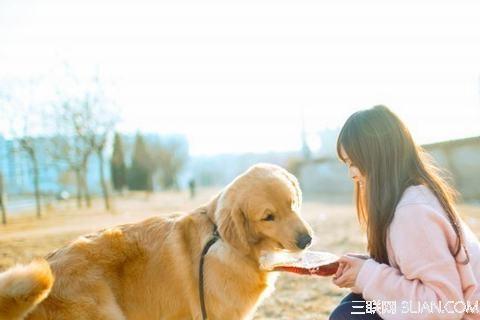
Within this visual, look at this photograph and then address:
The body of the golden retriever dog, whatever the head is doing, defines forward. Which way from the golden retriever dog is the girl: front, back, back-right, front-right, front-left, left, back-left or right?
front-right

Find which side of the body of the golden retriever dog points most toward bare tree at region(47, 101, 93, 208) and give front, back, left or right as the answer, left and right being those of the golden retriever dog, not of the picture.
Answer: left

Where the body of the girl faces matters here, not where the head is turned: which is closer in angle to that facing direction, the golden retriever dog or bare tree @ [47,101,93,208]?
the golden retriever dog

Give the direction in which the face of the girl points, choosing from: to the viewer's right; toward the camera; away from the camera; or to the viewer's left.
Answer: to the viewer's left

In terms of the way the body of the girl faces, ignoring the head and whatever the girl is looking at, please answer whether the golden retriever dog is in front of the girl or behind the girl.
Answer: in front

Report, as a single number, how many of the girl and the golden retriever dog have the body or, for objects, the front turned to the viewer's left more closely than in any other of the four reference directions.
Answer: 1

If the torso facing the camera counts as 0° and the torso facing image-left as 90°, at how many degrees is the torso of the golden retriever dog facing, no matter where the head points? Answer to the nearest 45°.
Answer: approximately 270°

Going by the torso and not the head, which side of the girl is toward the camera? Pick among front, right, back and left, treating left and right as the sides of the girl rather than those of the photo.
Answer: left

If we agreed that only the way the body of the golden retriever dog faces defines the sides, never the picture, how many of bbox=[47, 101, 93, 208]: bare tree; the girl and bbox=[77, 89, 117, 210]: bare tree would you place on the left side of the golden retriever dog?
2
